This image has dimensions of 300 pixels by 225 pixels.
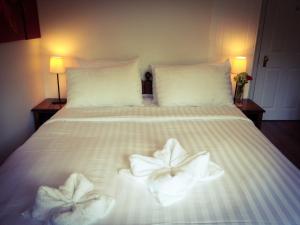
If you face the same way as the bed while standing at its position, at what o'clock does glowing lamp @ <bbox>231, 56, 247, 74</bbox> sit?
The glowing lamp is roughly at 7 o'clock from the bed.

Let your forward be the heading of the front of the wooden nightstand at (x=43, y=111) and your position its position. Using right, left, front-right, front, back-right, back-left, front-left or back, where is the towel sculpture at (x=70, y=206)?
front

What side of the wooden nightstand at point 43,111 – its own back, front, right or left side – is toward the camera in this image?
front

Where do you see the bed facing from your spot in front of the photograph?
facing the viewer

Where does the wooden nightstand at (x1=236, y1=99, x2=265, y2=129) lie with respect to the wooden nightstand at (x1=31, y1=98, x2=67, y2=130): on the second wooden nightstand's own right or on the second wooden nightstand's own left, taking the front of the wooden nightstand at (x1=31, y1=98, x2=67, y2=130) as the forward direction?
on the second wooden nightstand's own left

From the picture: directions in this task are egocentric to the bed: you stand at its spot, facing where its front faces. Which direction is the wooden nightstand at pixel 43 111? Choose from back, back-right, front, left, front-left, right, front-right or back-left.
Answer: back-right

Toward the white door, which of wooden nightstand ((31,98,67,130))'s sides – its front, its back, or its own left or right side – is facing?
left

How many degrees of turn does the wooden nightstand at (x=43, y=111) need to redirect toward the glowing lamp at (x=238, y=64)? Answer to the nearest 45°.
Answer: approximately 90° to its left

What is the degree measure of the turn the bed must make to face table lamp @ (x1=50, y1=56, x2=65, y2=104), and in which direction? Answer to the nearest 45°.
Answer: approximately 135° to its right

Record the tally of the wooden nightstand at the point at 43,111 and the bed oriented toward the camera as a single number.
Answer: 2

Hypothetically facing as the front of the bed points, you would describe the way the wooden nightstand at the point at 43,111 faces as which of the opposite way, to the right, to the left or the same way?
the same way

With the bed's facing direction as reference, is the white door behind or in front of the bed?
behind
